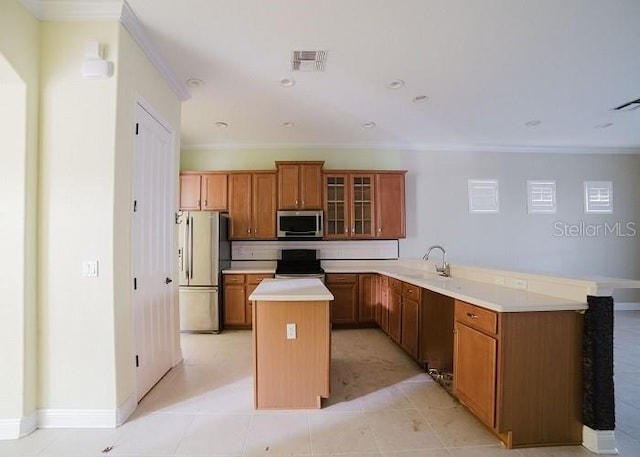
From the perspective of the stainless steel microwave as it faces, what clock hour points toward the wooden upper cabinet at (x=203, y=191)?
The wooden upper cabinet is roughly at 3 o'clock from the stainless steel microwave.

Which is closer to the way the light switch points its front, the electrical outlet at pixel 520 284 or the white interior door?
the electrical outlet

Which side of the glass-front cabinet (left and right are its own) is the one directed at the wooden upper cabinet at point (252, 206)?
right

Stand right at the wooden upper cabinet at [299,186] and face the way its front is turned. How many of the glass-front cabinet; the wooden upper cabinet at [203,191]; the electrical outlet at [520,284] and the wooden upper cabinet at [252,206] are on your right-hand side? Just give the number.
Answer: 2

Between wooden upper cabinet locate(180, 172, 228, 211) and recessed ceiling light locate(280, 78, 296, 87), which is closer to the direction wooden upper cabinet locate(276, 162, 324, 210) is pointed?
the recessed ceiling light

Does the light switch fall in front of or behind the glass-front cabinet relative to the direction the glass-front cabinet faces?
in front

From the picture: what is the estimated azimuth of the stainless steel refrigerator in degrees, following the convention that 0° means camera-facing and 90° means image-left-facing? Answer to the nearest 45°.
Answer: approximately 0°

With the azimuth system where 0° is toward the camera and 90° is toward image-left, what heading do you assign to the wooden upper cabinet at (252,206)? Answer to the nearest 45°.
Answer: approximately 0°
